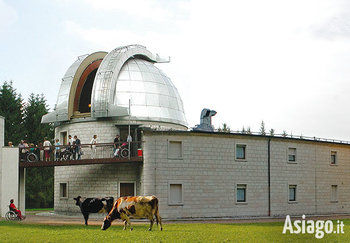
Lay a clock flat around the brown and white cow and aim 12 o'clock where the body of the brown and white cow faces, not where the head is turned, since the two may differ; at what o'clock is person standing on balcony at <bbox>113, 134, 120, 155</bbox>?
The person standing on balcony is roughly at 3 o'clock from the brown and white cow.

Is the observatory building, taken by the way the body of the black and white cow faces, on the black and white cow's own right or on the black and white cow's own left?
on the black and white cow's own right

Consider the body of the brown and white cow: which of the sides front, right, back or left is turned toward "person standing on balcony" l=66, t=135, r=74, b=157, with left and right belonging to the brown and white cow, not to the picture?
right

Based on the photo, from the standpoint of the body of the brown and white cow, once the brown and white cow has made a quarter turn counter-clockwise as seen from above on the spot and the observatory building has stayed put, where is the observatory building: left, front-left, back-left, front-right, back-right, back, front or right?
back

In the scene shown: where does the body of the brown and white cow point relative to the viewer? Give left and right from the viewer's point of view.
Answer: facing to the left of the viewer

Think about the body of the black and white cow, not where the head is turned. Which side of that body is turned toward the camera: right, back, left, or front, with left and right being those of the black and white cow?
left

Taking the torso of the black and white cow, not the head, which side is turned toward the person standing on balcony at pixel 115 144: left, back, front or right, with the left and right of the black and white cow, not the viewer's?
right
